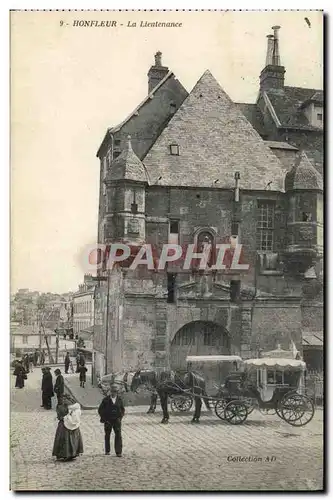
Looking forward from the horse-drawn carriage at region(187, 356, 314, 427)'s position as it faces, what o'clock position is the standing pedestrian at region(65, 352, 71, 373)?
The standing pedestrian is roughly at 2 o'clock from the horse-drawn carriage.

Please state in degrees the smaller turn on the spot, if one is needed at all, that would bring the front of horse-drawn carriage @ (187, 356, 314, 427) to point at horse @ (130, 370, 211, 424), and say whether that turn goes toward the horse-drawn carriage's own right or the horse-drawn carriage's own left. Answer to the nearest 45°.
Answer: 0° — it already faces it

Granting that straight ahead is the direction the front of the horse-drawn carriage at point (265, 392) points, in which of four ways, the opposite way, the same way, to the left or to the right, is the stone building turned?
to the left

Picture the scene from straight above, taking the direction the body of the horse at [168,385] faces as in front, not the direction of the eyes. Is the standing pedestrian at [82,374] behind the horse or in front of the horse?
in front

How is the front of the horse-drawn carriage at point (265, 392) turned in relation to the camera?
facing to the left of the viewer

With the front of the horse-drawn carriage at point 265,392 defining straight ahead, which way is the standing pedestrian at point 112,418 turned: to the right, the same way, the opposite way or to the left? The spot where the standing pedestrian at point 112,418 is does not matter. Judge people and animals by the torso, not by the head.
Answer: to the left

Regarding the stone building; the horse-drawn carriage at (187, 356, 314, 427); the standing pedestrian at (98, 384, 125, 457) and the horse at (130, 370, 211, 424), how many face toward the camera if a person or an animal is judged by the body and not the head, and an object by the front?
2

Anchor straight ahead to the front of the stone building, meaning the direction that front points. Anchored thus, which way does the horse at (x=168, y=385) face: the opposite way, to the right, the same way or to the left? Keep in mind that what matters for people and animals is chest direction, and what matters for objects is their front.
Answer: to the right

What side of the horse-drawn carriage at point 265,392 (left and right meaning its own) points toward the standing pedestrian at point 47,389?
front

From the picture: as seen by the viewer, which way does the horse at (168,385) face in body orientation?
to the viewer's left

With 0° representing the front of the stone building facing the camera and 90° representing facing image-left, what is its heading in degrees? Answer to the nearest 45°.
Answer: approximately 0°
